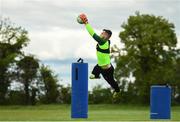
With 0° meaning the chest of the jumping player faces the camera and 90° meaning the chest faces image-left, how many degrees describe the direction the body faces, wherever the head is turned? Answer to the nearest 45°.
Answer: approximately 90°
